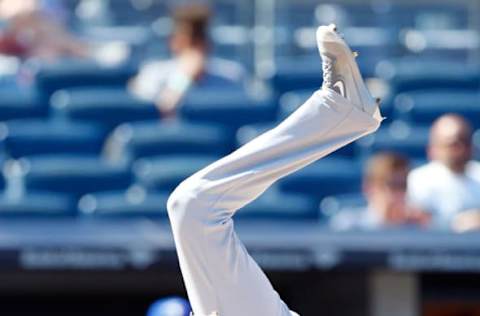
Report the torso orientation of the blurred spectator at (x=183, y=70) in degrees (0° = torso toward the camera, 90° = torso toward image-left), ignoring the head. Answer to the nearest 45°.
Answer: approximately 0°

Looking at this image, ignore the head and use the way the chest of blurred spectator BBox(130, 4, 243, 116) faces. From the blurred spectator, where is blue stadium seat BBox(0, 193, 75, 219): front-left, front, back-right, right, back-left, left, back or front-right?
front-right

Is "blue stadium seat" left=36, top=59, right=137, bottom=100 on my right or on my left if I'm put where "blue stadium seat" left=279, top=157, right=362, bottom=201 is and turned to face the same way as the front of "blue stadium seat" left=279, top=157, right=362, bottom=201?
on my right

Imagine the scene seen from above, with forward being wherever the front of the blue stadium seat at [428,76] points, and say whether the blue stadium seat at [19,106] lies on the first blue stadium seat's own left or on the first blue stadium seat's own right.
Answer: on the first blue stadium seat's own right

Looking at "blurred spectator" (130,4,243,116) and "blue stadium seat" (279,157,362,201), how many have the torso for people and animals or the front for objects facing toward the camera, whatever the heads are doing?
2
